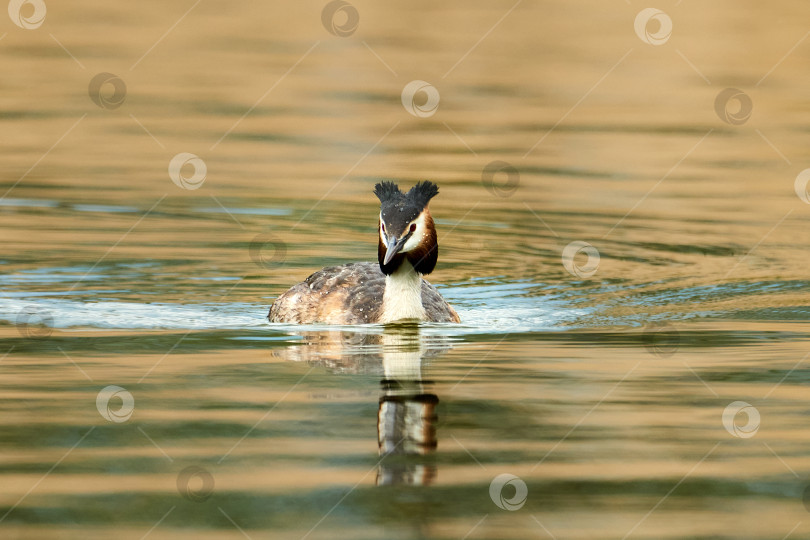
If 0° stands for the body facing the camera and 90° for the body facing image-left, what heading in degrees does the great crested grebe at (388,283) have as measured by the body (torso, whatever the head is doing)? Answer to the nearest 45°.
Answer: approximately 315°
